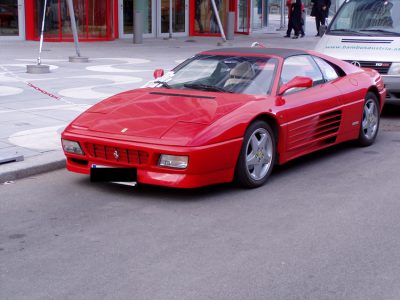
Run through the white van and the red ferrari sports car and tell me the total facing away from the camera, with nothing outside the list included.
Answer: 0

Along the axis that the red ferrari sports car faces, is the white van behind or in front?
behind

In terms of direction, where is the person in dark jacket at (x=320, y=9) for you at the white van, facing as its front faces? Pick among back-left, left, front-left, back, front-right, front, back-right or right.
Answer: back-right

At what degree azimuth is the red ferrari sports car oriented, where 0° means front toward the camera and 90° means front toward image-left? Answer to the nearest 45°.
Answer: approximately 45°

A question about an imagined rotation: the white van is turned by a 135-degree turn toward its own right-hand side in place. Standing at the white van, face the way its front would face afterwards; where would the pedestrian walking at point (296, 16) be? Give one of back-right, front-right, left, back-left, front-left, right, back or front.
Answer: front

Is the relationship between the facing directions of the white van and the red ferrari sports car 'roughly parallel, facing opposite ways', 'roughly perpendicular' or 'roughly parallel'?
roughly parallel

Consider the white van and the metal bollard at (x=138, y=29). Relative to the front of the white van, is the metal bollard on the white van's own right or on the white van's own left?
on the white van's own right

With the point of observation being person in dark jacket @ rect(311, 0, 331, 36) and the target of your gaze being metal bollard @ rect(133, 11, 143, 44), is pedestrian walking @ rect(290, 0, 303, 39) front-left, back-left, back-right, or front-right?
front-left

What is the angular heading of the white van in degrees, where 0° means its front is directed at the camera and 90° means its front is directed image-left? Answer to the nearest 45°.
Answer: approximately 45°

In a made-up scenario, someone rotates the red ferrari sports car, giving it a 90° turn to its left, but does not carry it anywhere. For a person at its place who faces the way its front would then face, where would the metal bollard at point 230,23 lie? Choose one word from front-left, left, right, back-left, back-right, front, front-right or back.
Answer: back-left

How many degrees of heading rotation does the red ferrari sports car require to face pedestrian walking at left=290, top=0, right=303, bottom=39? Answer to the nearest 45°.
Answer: approximately 135° to its right

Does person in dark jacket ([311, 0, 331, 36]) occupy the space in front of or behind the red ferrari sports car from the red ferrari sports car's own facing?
behind
